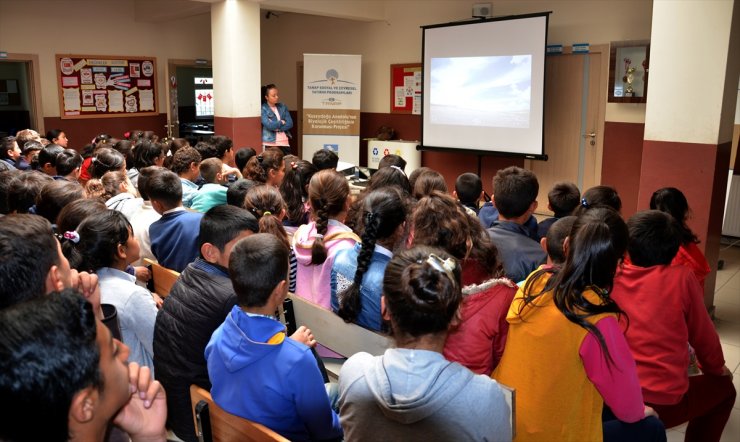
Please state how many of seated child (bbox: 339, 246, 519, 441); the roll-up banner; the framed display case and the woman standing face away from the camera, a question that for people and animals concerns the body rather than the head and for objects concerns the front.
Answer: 1

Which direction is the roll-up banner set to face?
toward the camera

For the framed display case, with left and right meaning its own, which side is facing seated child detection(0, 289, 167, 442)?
front

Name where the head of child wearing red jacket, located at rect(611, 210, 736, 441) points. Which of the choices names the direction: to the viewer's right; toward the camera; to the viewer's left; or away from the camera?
away from the camera

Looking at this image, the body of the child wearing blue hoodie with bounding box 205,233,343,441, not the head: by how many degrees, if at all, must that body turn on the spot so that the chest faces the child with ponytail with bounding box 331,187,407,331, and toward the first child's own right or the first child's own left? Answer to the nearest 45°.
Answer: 0° — they already face them

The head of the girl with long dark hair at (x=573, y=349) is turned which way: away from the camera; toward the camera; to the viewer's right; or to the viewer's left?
away from the camera

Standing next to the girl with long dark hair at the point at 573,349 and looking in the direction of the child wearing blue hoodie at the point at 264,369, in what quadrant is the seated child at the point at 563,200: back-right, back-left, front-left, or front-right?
back-right

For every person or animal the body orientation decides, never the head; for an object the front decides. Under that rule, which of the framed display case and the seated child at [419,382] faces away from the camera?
the seated child

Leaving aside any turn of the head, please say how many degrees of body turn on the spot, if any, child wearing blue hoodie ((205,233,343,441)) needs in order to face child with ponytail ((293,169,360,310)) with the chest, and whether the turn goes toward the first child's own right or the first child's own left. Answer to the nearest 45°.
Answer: approximately 45° to the first child's own left

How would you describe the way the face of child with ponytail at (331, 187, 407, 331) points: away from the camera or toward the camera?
away from the camera

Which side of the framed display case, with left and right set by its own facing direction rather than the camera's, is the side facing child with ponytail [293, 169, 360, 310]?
front

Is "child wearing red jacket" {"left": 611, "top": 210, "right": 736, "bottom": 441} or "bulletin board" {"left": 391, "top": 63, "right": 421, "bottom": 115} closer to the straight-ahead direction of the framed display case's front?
the child wearing red jacket

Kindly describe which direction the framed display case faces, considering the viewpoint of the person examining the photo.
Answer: facing the viewer

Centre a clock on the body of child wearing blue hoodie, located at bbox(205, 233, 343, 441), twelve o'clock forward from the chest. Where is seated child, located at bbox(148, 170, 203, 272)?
The seated child is roughly at 10 o'clock from the child wearing blue hoodie.

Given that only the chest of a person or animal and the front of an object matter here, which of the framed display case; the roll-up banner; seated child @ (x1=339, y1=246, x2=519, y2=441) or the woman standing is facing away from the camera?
the seated child

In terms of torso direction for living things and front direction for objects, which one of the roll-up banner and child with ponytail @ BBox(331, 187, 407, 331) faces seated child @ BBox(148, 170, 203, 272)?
the roll-up banner

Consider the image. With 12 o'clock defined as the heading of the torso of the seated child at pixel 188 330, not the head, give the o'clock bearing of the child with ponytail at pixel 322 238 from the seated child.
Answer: The child with ponytail is roughly at 12 o'clock from the seated child.

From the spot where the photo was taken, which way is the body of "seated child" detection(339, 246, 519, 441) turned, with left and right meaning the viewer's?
facing away from the viewer
